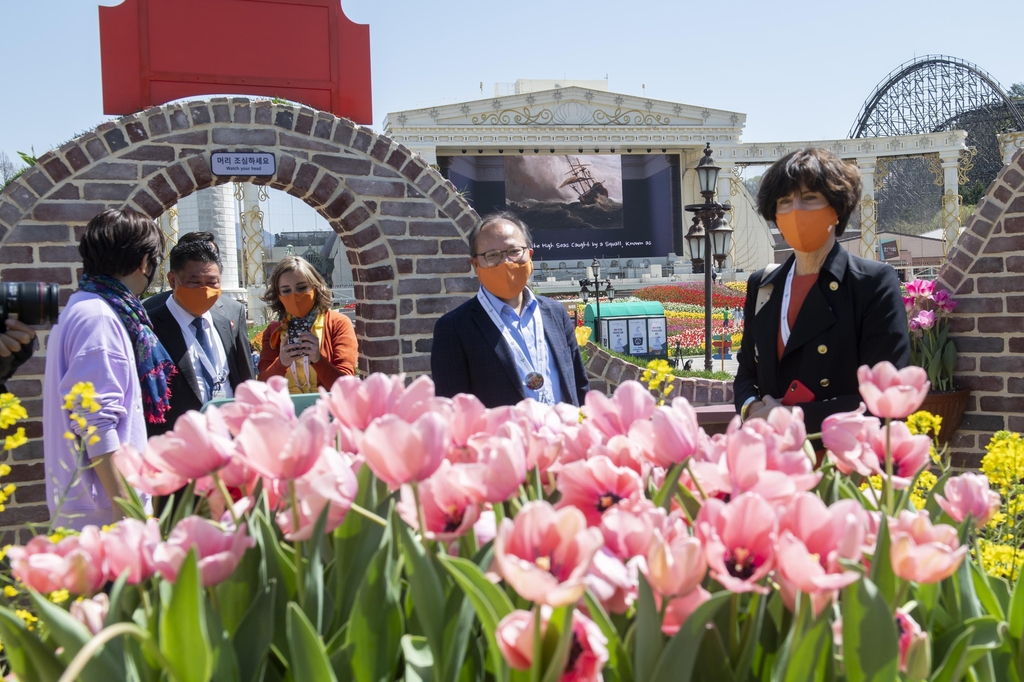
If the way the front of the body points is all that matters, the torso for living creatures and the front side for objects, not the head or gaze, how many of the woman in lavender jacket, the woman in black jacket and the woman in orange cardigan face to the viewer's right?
1

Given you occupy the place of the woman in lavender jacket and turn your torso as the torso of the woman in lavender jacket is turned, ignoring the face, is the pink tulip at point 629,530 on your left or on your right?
on your right

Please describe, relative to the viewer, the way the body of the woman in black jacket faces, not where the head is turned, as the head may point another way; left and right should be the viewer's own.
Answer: facing the viewer and to the left of the viewer

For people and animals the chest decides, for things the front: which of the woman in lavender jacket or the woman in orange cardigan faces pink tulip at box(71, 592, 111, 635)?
the woman in orange cardigan

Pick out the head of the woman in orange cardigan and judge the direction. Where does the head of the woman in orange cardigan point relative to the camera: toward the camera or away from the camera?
toward the camera

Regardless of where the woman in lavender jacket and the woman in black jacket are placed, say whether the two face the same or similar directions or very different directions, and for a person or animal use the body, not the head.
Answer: very different directions

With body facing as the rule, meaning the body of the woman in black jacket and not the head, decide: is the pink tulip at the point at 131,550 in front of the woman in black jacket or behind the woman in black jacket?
in front

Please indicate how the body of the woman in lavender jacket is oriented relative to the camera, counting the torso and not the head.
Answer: to the viewer's right

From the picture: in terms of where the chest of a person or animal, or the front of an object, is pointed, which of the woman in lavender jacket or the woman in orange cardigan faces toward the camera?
the woman in orange cardigan

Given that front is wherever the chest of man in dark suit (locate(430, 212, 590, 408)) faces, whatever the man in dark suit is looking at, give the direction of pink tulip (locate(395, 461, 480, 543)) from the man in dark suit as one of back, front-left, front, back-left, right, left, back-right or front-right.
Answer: front-right

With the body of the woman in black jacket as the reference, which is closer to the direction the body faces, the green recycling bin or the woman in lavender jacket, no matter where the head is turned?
the woman in lavender jacket

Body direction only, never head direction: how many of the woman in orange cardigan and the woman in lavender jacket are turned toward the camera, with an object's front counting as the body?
1

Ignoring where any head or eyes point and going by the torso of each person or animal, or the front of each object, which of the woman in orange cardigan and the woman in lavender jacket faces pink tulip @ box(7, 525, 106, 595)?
the woman in orange cardigan

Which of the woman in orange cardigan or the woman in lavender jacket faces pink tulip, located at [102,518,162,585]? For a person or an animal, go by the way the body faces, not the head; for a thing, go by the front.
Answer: the woman in orange cardigan

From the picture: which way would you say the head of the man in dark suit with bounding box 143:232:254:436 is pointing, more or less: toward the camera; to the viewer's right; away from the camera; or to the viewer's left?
toward the camera

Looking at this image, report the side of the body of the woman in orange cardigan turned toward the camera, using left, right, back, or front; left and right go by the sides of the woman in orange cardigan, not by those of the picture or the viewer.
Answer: front

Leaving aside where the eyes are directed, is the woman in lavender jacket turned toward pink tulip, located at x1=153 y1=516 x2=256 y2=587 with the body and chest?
no
